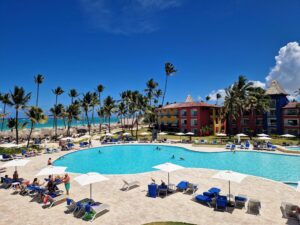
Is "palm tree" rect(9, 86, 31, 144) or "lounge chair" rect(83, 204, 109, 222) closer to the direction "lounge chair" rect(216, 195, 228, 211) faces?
the palm tree

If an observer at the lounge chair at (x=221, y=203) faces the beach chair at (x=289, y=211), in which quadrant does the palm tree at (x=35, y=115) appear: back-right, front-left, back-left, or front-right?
back-left

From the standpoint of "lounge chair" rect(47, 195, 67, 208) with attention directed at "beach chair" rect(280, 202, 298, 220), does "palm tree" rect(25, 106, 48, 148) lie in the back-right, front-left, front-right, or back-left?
back-left

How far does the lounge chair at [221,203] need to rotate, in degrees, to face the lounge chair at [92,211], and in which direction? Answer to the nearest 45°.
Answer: approximately 135° to its left

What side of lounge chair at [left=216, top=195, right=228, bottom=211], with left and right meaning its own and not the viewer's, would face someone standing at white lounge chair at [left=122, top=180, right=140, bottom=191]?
left

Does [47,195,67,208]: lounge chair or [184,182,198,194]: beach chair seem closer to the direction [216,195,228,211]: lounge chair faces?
the beach chair

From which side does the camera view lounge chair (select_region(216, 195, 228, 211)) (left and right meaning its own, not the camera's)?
back

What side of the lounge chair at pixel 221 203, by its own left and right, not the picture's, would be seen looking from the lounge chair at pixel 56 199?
left
